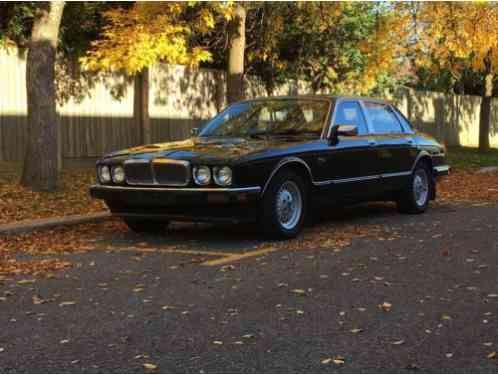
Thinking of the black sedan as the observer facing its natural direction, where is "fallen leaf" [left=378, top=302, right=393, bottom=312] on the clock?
The fallen leaf is roughly at 10 o'clock from the black sedan.

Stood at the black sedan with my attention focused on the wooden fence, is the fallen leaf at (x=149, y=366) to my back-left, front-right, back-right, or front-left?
back-left

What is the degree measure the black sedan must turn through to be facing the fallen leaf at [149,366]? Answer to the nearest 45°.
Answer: approximately 45° to its left

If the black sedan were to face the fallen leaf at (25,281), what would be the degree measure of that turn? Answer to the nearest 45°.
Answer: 0° — it already faces it

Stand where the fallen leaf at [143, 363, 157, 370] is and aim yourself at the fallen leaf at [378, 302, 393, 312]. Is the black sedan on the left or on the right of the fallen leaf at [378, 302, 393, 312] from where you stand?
left

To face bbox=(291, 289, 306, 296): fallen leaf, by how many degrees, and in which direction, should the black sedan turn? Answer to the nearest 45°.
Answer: approximately 45° to its left

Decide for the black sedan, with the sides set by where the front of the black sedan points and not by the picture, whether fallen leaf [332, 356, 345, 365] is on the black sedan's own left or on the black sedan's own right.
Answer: on the black sedan's own left

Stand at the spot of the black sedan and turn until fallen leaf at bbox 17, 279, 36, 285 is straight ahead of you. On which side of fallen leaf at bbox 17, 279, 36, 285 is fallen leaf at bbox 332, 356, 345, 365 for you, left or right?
left

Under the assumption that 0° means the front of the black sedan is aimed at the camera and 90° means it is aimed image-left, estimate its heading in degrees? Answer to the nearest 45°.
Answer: approximately 45°
